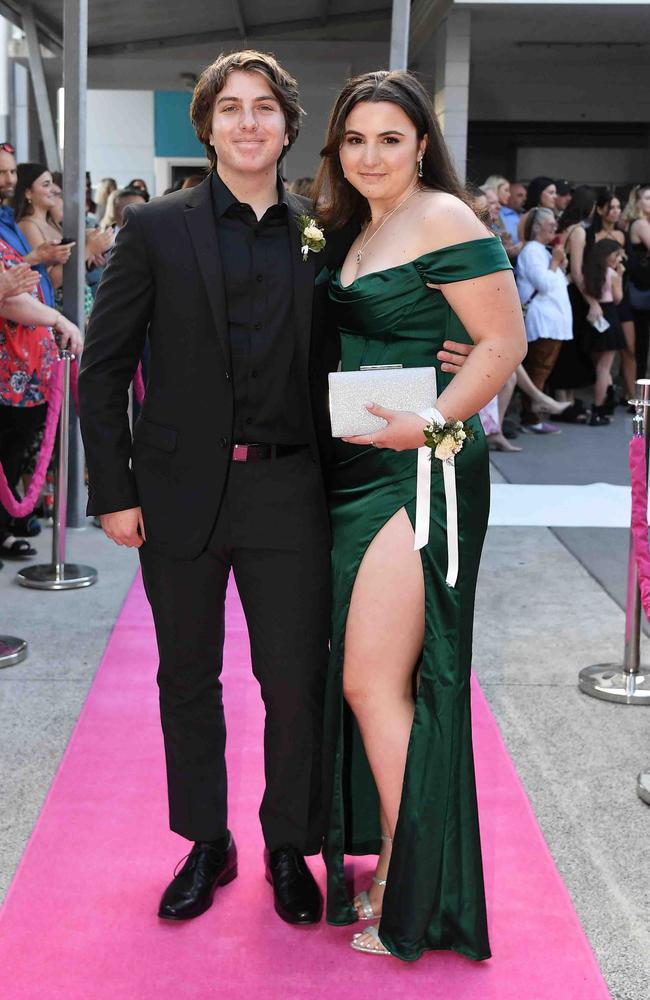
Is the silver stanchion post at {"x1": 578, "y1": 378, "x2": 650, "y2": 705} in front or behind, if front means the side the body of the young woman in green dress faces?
behind

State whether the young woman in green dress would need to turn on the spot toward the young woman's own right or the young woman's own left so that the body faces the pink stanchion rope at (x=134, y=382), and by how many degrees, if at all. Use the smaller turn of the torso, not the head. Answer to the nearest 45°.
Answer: approximately 135° to the young woman's own right

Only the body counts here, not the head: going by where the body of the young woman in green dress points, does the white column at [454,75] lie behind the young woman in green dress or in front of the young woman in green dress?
behind

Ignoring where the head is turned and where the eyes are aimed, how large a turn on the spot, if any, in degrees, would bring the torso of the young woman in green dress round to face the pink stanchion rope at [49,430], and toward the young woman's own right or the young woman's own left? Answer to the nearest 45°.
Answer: approximately 90° to the young woman's own right

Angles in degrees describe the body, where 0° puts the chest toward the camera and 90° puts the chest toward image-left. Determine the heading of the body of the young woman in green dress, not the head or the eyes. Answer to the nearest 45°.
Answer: approximately 45°
